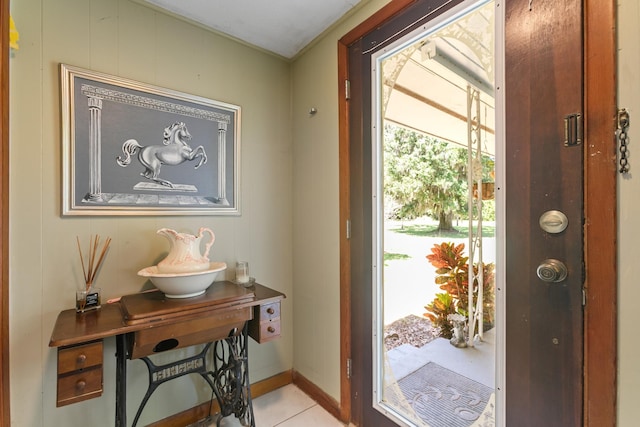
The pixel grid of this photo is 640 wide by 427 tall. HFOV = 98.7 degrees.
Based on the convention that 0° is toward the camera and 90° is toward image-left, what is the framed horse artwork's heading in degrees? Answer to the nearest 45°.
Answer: approximately 315°

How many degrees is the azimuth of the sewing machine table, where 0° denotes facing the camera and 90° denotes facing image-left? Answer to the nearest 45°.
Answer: approximately 315°

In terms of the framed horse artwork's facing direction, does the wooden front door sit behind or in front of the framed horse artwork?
in front

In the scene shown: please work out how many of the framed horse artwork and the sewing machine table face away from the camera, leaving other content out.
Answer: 0
